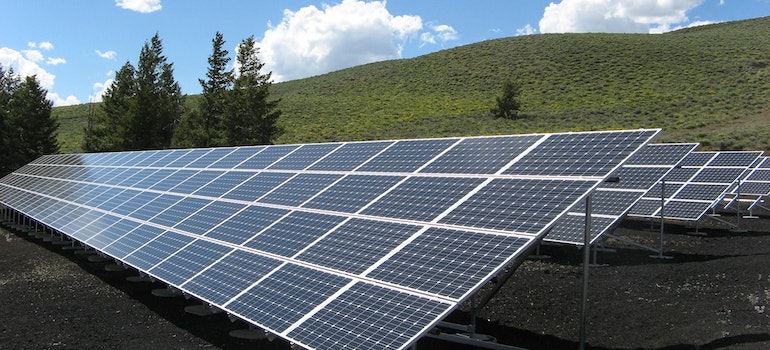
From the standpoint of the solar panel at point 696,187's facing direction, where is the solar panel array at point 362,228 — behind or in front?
in front

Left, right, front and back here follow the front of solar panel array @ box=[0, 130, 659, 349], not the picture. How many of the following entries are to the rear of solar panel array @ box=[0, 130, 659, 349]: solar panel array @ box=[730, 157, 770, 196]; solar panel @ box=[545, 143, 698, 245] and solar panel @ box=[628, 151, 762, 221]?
3

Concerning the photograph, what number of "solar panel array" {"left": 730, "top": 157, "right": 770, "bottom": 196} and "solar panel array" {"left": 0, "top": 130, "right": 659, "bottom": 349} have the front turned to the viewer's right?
0

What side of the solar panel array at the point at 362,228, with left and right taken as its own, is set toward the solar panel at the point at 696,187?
back

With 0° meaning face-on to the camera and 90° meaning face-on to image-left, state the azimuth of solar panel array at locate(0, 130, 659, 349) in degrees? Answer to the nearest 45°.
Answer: approximately 45°

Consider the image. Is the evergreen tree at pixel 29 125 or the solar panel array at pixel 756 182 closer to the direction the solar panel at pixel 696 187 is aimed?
the evergreen tree

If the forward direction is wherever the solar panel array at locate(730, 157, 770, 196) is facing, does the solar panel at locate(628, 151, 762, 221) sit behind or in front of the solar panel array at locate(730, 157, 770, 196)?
in front

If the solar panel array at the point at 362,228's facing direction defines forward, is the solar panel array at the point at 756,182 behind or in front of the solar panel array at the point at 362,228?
behind

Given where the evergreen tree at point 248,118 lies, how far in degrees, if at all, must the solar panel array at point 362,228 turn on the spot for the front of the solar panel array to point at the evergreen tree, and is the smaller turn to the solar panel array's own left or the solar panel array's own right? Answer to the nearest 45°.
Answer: approximately 135° to the solar panel array's own right

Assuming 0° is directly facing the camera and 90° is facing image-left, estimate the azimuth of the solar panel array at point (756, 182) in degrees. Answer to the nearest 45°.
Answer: approximately 45°

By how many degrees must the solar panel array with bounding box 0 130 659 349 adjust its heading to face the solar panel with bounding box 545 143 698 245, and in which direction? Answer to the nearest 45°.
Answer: approximately 180°
